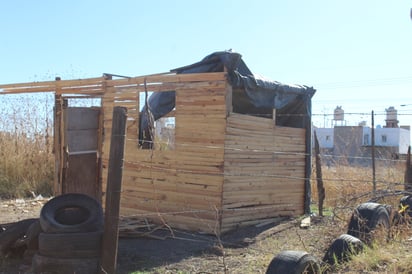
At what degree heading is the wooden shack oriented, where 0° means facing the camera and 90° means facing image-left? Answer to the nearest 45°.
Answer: approximately 45°

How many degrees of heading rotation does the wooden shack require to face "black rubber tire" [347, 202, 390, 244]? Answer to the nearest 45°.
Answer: approximately 90° to its left

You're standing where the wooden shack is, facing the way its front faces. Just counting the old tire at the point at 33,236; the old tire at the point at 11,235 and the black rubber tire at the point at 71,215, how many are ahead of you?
3

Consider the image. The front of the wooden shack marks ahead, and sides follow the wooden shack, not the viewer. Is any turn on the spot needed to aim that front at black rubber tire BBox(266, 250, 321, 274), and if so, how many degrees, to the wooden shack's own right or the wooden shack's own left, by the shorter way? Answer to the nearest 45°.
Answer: approximately 45° to the wooden shack's own left

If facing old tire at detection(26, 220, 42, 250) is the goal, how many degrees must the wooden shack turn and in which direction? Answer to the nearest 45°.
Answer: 0° — it already faces it
